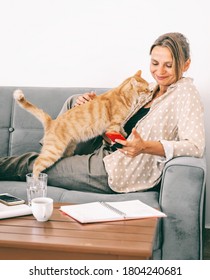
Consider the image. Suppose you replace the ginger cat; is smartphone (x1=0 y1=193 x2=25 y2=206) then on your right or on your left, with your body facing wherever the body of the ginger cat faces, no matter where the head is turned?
on your right

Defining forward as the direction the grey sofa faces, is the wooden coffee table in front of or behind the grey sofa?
in front

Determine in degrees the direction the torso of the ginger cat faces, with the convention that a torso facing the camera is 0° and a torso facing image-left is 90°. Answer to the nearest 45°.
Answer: approximately 270°

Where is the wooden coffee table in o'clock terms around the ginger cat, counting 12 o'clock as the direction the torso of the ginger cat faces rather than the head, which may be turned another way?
The wooden coffee table is roughly at 3 o'clock from the ginger cat.

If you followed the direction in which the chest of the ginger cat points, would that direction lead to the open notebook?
no

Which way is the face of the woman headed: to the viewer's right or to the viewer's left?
to the viewer's left

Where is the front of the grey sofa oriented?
toward the camera

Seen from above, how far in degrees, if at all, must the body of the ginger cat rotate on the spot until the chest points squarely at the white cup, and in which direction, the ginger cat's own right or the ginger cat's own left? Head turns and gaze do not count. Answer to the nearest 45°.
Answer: approximately 90° to the ginger cat's own right

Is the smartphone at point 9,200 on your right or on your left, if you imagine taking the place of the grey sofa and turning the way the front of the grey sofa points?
on your right
